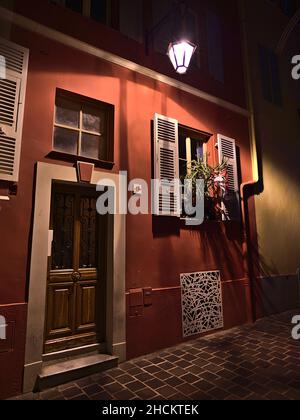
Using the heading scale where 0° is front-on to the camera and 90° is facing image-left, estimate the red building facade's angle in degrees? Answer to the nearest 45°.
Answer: approximately 315°

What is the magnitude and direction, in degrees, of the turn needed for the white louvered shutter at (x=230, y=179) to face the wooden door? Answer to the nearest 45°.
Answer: approximately 90° to its right

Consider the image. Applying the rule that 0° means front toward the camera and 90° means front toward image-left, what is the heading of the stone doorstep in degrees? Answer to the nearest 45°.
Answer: approximately 315°

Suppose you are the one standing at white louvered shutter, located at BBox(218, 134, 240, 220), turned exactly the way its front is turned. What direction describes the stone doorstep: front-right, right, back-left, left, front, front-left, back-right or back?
right

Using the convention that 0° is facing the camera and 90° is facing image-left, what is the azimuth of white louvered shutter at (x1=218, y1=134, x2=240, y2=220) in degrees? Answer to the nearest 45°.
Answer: approximately 315°

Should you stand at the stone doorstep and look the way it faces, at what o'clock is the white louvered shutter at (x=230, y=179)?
The white louvered shutter is roughly at 10 o'clock from the stone doorstep.
